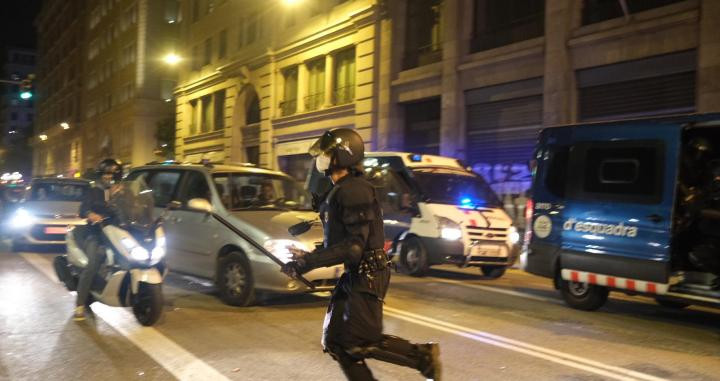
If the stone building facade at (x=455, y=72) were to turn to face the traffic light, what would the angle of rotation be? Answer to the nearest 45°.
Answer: approximately 45° to its right

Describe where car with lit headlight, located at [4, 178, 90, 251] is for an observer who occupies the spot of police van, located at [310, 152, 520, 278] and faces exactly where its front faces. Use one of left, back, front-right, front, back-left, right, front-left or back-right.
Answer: back-right

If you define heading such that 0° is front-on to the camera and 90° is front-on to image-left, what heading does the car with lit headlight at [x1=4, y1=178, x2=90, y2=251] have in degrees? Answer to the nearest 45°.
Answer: approximately 0°

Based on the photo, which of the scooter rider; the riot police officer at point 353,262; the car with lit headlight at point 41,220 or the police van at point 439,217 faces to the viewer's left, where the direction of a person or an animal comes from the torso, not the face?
the riot police officer

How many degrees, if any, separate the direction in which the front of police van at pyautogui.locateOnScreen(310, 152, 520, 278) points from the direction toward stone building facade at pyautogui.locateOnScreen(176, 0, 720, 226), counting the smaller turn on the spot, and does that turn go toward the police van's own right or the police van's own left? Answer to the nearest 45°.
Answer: approximately 135° to the police van's own left

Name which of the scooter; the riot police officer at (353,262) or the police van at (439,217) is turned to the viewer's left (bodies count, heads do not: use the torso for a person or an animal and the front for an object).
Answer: the riot police officer

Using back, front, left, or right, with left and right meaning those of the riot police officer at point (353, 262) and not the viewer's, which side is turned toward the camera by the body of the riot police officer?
left
